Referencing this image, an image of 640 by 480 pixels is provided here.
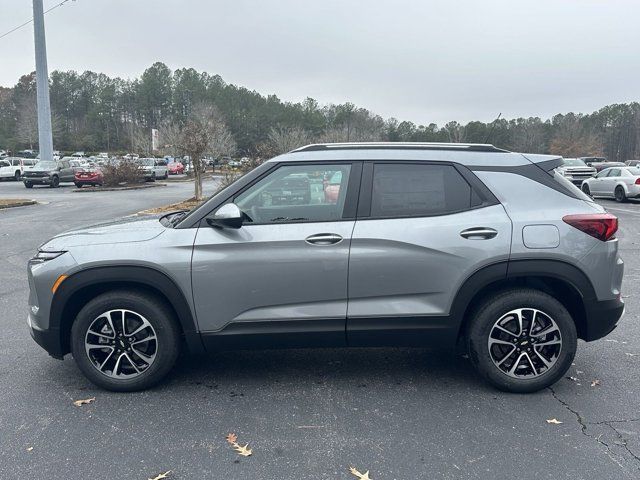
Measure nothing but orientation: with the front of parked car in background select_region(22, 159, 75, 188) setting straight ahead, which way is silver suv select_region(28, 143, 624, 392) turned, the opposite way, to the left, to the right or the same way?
to the right

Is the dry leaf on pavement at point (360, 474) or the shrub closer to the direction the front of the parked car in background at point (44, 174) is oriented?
the dry leaf on pavement

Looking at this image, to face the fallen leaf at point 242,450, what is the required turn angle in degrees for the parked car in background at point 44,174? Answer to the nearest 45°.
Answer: approximately 45° to its left

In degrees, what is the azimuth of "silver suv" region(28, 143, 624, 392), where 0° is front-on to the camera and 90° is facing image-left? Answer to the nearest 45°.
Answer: approximately 90°

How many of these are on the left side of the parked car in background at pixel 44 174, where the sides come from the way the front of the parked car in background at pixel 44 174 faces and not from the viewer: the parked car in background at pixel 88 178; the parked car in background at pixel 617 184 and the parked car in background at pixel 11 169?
2

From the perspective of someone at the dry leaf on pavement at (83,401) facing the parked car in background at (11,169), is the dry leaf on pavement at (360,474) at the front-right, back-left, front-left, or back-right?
back-right

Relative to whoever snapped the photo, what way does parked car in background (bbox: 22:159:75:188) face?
facing the viewer and to the left of the viewer

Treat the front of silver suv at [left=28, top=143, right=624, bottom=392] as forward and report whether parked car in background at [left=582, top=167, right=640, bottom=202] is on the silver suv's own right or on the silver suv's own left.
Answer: on the silver suv's own right

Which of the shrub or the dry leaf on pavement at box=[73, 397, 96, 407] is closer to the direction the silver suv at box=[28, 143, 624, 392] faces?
the dry leaf on pavement

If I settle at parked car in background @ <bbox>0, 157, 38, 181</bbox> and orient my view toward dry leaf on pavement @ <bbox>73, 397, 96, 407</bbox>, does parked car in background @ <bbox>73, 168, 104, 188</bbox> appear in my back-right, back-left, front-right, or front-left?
front-left

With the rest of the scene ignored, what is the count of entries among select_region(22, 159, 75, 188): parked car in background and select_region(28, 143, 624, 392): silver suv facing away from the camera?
0

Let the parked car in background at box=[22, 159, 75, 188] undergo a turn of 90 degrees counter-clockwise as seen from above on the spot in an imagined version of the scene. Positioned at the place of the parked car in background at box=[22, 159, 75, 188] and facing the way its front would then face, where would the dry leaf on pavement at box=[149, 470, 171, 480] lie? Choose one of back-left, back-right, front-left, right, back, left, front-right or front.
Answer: front-right

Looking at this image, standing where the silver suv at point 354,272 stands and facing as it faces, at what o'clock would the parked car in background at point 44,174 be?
The parked car in background is roughly at 2 o'clock from the silver suv.

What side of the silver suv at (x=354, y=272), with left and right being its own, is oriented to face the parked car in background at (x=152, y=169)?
right
